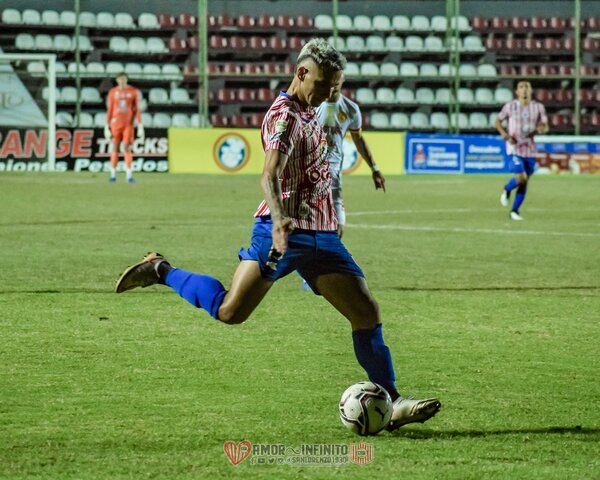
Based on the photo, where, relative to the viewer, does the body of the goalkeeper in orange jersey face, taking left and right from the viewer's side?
facing the viewer

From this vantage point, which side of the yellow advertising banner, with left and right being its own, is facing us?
front

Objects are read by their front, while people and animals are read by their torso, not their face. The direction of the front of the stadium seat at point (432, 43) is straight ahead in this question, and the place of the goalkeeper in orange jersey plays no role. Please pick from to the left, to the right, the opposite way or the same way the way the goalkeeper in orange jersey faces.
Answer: the same way

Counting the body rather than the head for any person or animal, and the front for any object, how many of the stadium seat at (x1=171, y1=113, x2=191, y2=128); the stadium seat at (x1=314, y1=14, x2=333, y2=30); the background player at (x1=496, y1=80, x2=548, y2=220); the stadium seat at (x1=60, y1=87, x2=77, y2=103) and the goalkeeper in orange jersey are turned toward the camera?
5

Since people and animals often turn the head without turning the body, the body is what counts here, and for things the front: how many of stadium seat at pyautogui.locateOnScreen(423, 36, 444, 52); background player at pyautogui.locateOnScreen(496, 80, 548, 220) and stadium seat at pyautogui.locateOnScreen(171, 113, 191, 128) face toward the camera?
3

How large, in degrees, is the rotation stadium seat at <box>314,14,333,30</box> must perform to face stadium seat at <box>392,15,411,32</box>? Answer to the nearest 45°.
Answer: approximately 90° to its left

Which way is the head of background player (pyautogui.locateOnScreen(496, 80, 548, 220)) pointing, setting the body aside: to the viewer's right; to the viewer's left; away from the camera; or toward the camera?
toward the camera

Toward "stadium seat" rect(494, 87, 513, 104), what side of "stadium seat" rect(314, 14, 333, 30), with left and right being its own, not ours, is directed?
left

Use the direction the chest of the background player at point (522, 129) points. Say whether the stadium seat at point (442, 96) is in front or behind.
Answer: behind

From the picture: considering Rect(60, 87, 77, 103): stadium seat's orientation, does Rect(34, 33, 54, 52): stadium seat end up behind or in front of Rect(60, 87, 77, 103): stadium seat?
behind

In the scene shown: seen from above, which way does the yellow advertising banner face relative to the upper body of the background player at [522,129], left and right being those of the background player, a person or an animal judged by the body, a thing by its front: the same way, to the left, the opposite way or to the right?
the same way

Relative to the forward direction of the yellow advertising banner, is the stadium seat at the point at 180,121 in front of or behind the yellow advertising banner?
behind

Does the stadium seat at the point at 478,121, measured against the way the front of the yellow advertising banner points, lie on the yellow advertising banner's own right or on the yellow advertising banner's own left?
on the yellow advertising banner's own left

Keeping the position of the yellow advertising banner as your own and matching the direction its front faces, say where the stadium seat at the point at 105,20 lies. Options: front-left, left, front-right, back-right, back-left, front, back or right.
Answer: back-right

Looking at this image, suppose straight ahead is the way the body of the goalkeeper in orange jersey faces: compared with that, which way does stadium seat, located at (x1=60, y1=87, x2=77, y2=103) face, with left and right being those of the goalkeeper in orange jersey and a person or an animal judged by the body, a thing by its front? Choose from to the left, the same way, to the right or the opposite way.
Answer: the same way

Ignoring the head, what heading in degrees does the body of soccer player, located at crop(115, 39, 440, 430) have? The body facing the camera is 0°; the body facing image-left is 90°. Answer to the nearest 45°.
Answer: approximately 315°

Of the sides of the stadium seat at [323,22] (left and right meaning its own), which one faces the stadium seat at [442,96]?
left
